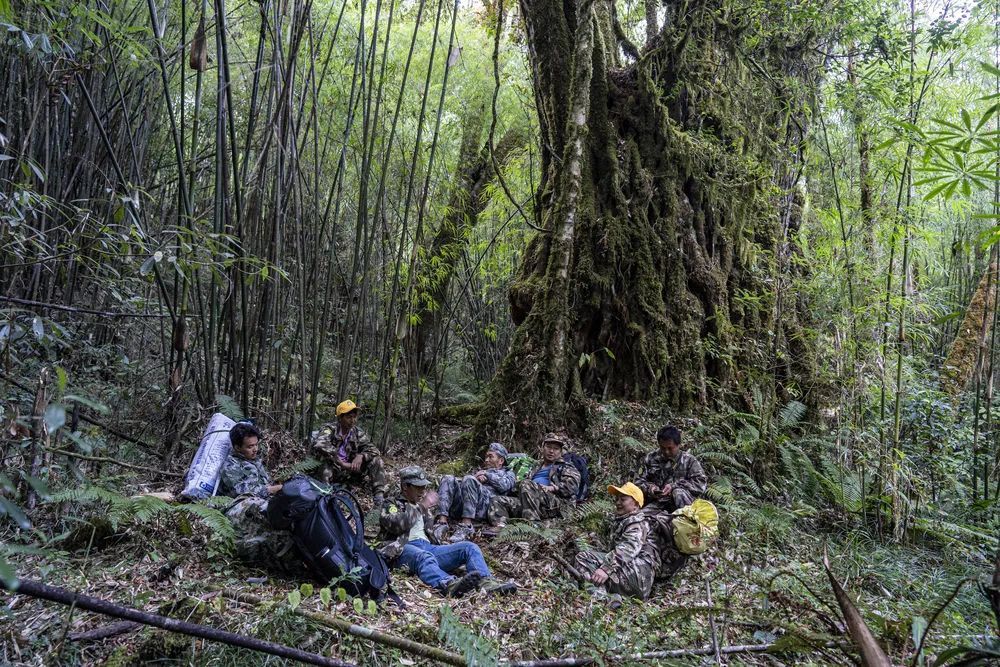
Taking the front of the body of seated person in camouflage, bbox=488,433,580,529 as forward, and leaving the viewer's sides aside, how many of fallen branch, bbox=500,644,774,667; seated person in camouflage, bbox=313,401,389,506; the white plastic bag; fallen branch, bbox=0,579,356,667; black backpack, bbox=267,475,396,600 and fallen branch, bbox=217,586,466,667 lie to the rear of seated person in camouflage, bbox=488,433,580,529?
0

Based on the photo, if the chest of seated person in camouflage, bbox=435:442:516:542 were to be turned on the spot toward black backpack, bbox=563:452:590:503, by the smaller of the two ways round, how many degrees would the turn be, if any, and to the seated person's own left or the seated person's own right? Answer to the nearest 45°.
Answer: approximately 180°

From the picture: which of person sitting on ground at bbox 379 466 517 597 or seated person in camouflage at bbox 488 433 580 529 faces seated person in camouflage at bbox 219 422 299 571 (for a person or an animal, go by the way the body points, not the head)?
seated person in camouflage at bbox 488 433 580 529

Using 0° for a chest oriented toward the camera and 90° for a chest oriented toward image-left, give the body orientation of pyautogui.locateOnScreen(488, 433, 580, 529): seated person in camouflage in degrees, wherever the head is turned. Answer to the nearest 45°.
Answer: approximately 45°

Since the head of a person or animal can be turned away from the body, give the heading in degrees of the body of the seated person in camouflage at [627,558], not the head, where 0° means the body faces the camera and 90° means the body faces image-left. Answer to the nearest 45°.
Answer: approximately 90°

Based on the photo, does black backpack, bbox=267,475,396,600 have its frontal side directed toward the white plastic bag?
no

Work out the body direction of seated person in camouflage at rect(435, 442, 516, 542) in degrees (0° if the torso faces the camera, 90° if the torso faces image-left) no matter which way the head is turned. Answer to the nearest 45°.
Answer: approximately 45°

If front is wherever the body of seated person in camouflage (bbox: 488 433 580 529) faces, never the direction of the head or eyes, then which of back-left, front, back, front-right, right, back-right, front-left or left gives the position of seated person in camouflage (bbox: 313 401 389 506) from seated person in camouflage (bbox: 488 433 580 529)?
front-right

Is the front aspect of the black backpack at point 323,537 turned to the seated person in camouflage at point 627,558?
no

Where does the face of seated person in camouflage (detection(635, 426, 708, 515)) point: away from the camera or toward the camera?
toward the camera

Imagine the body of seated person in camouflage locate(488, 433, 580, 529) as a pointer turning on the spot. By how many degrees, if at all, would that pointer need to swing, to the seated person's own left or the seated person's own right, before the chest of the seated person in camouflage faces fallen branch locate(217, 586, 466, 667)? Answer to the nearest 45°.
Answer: approximately 45° to the seated person's own left

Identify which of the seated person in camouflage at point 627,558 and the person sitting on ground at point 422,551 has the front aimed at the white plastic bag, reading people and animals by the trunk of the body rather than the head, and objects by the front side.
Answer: the seated person in camouflage

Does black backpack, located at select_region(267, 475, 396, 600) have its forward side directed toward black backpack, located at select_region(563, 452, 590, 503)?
no
